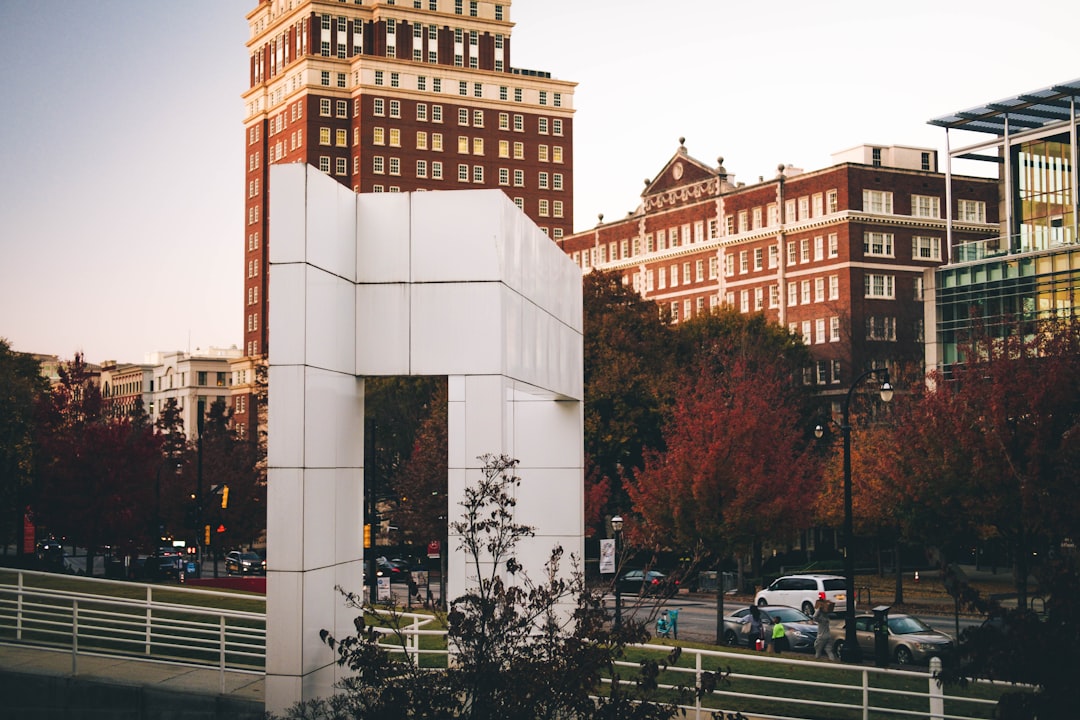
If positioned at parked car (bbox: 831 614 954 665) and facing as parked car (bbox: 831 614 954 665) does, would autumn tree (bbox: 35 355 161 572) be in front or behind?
behind

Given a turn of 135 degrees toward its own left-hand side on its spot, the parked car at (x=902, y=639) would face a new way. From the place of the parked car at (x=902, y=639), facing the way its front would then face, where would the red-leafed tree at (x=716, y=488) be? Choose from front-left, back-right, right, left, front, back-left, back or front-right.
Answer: front-left

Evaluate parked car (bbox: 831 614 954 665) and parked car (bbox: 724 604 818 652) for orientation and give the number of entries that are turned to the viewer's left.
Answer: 0

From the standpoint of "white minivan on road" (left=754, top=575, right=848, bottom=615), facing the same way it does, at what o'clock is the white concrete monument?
The white concrete monument is roughly at 8 o'clock from the white minivan on road.

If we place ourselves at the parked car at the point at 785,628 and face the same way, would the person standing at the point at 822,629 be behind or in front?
in front

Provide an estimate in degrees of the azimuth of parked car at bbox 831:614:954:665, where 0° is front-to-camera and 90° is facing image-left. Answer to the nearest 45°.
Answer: approximately 315°

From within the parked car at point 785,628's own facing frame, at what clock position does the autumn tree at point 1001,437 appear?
The autumn tree is roughly at 10 o'clock from the parked car.

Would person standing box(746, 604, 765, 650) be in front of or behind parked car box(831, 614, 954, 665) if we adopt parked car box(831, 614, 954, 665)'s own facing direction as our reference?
behind
